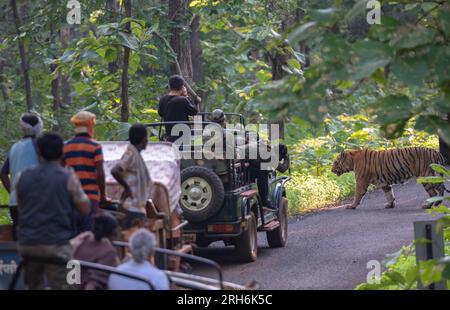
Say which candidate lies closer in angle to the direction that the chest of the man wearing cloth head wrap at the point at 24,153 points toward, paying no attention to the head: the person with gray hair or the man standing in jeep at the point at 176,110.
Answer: the man standing in jeep

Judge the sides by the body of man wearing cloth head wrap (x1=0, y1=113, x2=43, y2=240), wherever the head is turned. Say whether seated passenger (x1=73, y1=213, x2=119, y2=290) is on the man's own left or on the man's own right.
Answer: on the man's own right

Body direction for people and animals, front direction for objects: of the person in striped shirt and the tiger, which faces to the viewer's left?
the tiger

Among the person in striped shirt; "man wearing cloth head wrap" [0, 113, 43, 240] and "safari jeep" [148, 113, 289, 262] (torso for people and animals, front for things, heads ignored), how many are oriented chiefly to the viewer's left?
0

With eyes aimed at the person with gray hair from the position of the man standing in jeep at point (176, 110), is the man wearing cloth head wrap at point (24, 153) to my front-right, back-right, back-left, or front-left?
front-right

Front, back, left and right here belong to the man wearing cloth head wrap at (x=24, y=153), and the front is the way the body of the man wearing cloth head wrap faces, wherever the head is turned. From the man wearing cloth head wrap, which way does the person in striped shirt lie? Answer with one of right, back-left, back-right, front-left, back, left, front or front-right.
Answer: right

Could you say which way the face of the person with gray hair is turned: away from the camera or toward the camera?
away from the camera

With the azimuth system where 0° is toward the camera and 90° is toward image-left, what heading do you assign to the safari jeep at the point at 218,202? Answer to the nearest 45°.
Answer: approximately 225°

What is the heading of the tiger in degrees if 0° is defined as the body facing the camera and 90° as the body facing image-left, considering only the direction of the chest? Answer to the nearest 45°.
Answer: approximately 90°

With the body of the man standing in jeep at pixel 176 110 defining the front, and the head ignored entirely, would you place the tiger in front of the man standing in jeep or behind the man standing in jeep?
in front

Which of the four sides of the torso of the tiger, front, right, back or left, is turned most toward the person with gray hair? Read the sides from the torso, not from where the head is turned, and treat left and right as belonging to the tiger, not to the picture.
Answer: left

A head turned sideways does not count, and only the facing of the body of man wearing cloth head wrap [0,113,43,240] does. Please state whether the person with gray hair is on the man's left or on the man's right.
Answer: on the man's right

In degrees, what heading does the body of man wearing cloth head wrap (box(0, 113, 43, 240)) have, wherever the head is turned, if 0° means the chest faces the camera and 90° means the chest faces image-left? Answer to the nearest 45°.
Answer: approximately 225°

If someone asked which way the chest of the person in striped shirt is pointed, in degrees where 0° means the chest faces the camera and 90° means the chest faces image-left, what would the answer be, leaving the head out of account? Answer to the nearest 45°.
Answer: approximately 225°

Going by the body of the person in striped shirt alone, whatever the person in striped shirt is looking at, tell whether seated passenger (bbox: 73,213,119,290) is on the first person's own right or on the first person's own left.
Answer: on the first person's own right
